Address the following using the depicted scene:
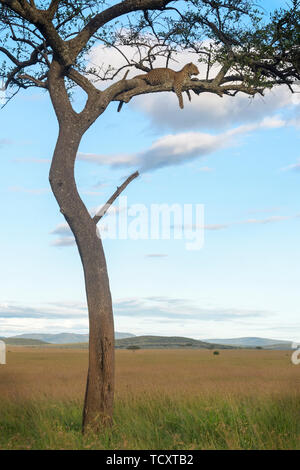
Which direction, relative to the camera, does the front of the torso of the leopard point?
to the viewer's right
